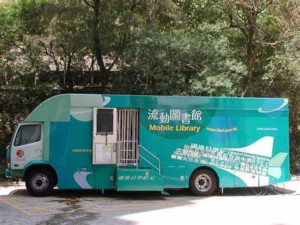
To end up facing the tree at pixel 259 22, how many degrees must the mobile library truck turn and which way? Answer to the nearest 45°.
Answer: approximately 135° to its right

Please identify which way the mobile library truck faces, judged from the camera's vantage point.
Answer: facing to the left of the viewer
